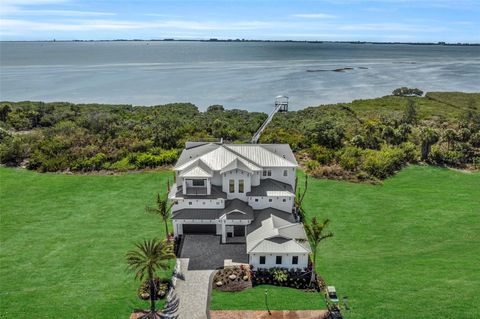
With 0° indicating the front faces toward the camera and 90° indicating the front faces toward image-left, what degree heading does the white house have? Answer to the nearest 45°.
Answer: approximately 0°

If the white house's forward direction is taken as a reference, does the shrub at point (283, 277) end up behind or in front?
in front
